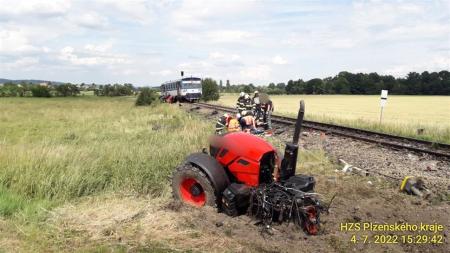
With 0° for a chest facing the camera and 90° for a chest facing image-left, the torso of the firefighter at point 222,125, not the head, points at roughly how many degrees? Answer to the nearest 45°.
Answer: approximately 270°

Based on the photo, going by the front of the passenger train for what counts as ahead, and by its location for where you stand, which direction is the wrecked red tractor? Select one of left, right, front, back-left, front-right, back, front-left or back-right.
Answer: front-right

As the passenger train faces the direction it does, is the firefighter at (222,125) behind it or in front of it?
in front
